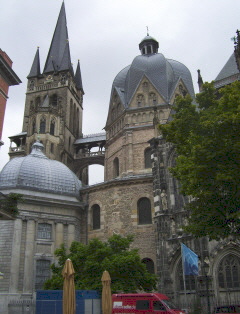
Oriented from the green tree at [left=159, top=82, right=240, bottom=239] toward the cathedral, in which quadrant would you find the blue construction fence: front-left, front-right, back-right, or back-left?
front-left

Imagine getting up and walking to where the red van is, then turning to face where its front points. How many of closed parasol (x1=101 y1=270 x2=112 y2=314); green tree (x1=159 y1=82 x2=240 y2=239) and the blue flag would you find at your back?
1

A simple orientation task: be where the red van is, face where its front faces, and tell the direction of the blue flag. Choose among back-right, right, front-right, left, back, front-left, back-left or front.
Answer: front-left

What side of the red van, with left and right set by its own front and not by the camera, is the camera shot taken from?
right

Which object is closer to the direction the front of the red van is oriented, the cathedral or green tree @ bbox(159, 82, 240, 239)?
the green tree

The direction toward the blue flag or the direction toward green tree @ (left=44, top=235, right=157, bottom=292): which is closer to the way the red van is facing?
the blue flag

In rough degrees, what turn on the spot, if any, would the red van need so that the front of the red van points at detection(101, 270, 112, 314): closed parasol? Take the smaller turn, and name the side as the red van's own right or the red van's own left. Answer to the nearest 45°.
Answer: approximately 180°

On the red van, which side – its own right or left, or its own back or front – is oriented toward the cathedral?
left

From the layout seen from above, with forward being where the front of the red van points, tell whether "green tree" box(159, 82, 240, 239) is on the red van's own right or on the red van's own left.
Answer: on the red van's own right
